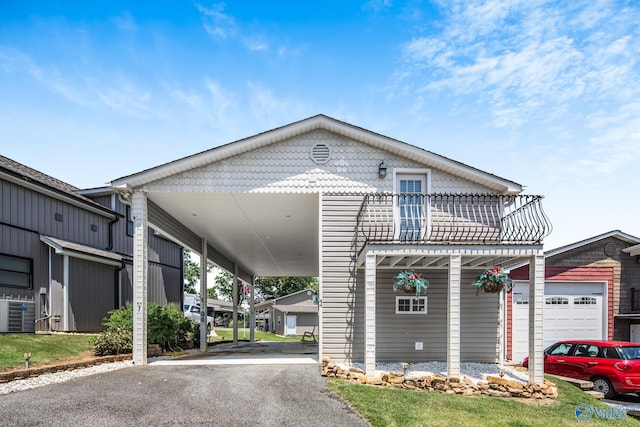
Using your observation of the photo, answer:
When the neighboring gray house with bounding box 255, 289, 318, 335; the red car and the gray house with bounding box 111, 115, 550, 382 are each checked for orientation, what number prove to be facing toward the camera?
2

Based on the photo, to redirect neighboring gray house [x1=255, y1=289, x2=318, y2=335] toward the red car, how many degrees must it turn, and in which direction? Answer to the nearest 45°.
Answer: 0° — it already faces it

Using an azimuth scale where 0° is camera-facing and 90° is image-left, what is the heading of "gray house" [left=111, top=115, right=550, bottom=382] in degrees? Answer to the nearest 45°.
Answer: approximately 0°

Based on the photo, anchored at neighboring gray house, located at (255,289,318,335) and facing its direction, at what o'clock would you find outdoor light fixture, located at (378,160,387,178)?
The outdoor light fixture is roughly at 12 o'clock from the neighboring gray house.

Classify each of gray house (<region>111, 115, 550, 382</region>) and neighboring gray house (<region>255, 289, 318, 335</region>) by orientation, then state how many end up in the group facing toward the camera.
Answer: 2

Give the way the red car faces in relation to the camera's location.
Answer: facing away from the viewer and to the left of the viewer
